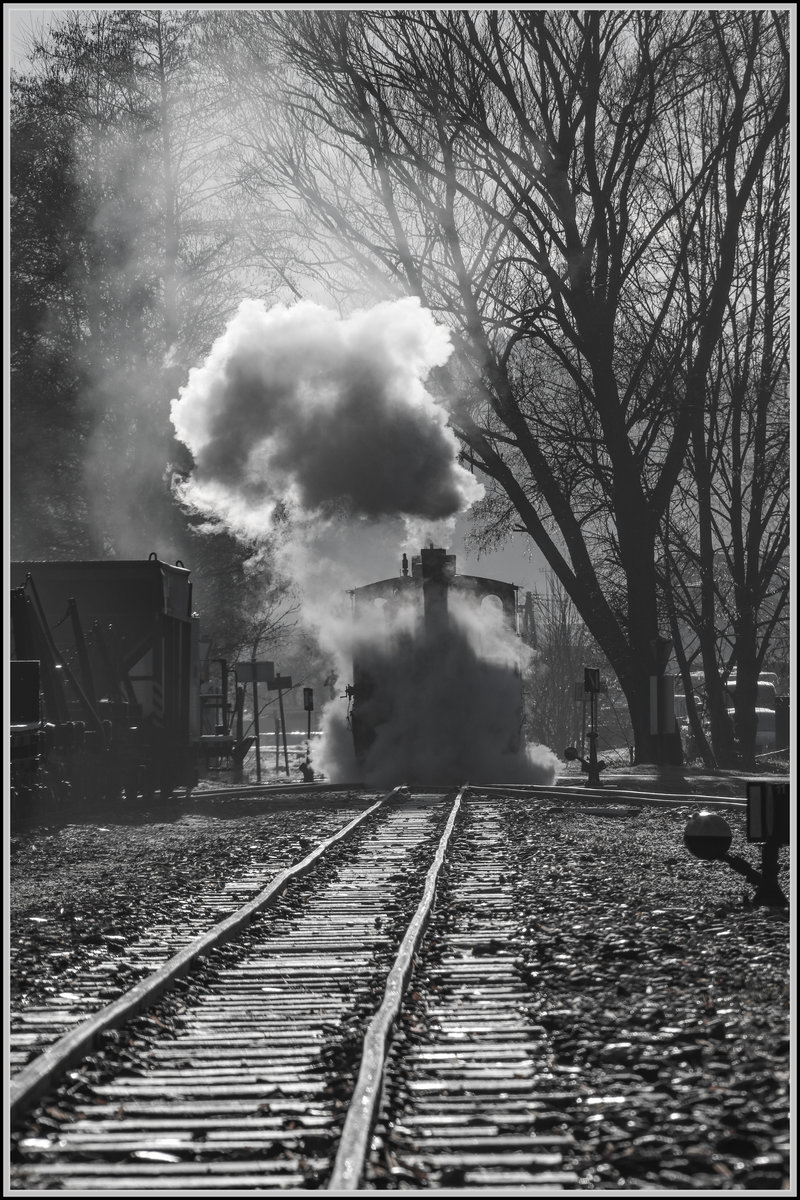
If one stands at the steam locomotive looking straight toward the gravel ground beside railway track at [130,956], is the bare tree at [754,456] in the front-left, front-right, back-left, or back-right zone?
back-left

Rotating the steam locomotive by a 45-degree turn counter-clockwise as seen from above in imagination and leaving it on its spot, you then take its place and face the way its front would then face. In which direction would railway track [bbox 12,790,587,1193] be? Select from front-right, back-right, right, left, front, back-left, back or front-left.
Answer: front-right

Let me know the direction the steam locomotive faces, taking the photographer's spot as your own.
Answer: facing the viewer

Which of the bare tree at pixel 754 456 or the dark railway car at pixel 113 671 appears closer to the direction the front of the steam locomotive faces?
the dark railway car

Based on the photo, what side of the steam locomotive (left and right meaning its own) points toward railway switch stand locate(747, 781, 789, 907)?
front

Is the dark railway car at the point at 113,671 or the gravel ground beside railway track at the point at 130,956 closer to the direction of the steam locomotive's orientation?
the gravel ground beside railway track

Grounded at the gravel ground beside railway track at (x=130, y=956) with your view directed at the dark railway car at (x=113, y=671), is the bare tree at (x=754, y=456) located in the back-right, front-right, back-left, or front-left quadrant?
front-right

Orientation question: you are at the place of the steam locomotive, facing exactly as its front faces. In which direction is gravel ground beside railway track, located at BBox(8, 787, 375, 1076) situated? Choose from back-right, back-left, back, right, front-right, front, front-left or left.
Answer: front

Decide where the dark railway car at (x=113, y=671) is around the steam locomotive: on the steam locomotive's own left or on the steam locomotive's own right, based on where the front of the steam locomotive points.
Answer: on the steam locomotive's own right

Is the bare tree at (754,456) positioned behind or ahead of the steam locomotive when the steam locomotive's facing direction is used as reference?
behind
